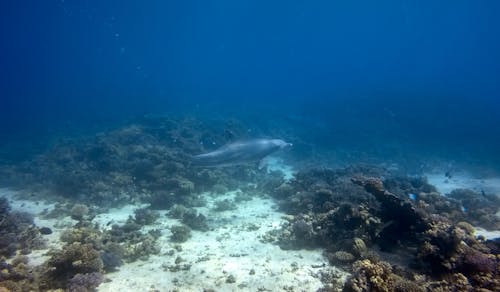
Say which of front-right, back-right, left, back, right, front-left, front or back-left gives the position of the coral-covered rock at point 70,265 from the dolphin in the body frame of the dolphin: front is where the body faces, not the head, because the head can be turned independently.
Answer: back-right

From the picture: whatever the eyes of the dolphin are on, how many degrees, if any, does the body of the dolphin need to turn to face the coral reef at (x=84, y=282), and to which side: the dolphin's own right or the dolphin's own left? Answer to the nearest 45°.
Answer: approximately 135° to the dolphin's own right

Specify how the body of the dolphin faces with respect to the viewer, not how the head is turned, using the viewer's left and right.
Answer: facing to the right of the viewer
